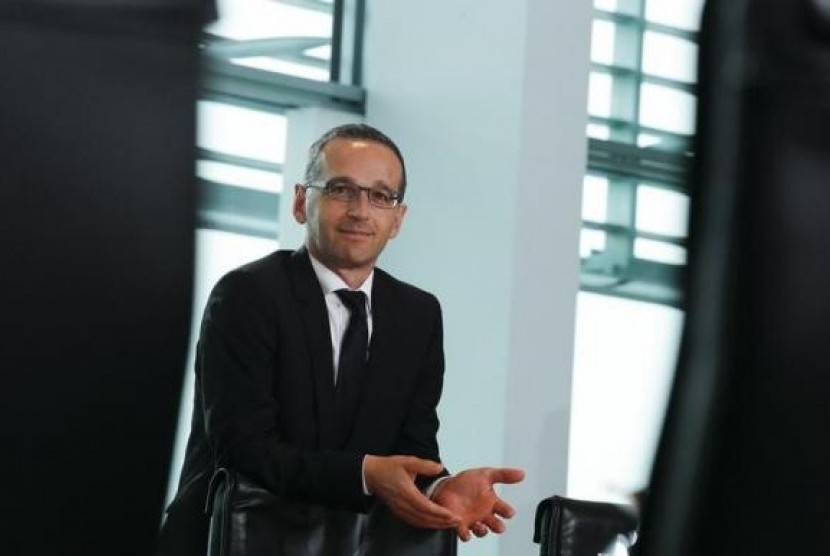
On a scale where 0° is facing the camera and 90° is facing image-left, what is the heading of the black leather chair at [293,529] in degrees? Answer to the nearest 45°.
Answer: approximately 315°

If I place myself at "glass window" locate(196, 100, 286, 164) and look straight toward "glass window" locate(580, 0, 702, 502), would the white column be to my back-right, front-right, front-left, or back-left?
front-right

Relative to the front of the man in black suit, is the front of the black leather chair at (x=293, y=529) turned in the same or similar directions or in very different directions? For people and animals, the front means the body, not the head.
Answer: same or similar directions

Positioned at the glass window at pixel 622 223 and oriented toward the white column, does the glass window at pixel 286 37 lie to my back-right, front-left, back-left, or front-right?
front-right

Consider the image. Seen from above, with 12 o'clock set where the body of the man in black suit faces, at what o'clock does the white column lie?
The white column is roughly at 8 o'clock from the man in black suit.

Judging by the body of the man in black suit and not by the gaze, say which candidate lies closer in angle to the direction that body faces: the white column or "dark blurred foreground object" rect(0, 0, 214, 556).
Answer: the dark blurred foreground object

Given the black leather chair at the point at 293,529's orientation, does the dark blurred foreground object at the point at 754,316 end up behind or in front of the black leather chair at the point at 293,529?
in front

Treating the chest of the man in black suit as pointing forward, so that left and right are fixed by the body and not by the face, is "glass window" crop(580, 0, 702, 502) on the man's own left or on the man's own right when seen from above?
on the man's own left

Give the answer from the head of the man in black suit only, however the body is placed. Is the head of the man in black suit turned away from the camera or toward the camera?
toward the camera

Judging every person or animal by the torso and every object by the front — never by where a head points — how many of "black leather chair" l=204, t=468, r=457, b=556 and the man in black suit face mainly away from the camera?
0

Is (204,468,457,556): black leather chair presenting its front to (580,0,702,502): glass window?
no

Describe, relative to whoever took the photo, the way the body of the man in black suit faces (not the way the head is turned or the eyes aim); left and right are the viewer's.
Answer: facing the viewer and to the right of the viewer

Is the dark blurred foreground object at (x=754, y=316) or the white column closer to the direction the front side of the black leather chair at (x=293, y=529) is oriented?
the dark blurred foreground object

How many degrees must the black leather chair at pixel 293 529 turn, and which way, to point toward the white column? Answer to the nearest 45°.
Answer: approximately 135° to its left
